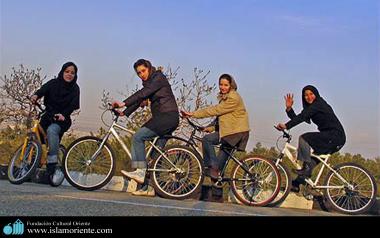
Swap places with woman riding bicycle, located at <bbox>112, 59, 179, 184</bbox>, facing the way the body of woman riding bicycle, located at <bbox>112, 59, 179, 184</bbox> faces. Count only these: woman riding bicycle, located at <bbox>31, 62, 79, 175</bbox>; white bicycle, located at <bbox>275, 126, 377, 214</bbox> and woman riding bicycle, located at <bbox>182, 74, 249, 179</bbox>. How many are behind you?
2

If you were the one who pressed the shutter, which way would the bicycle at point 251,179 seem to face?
facing to the left of the viewer

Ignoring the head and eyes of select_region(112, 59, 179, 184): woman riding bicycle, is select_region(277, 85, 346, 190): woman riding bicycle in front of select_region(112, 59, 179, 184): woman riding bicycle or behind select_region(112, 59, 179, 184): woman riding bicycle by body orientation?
behind

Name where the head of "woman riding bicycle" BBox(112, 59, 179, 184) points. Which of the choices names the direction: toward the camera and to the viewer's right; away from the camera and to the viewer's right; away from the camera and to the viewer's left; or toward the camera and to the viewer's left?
toward the camera and to the viewer's left

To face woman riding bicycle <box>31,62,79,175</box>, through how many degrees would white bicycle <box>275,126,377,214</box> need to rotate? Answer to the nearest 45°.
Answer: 0° — it already faces them

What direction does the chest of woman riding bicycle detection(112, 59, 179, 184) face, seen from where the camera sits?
to the viewer's left

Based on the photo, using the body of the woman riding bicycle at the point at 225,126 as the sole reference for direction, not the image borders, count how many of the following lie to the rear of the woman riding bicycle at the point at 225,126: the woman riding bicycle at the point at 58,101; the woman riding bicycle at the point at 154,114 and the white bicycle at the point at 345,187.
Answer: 1

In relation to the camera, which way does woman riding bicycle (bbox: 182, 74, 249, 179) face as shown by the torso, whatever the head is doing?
to the viewer's left

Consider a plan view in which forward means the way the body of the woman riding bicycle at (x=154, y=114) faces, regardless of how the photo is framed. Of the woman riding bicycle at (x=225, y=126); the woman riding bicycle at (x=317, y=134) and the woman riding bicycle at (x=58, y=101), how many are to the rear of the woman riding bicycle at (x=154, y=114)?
2

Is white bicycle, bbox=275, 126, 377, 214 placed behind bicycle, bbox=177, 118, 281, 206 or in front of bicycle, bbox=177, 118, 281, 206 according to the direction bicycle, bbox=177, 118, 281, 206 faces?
behind

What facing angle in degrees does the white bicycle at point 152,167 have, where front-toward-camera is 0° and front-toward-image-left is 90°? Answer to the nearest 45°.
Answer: approximately 90°

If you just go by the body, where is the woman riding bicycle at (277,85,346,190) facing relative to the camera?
to the viewer's left

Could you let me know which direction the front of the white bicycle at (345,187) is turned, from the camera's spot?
facing to the left of the viewer

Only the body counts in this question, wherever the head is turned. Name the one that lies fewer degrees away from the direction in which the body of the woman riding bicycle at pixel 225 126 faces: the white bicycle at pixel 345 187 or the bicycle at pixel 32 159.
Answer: the bicycle
